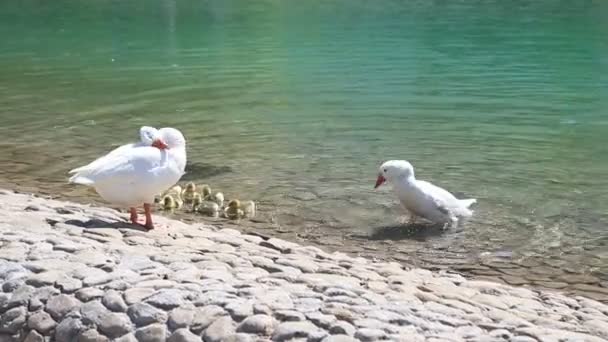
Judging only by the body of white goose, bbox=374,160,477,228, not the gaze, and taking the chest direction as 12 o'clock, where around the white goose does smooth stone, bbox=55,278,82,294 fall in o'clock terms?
The smooth stone is roughly at 10 o'clock from the white goose.

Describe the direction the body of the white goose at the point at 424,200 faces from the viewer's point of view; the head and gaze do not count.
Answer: to the viewer's left

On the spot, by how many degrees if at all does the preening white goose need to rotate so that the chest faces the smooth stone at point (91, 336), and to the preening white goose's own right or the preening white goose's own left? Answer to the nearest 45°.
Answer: approximately 90° to the preening white goose's own right

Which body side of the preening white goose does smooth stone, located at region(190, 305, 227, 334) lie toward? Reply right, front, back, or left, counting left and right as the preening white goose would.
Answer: right

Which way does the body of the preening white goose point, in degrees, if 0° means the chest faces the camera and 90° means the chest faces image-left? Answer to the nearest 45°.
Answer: approximately 270°

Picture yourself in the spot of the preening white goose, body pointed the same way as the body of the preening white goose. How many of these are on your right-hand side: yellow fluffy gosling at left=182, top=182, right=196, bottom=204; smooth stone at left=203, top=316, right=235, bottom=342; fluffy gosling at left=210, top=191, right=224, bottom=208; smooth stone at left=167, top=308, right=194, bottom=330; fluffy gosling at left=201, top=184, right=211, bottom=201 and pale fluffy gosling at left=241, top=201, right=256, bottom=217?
2

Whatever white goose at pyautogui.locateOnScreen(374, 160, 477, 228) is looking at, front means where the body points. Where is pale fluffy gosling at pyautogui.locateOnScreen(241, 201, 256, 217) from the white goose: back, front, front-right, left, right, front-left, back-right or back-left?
front
